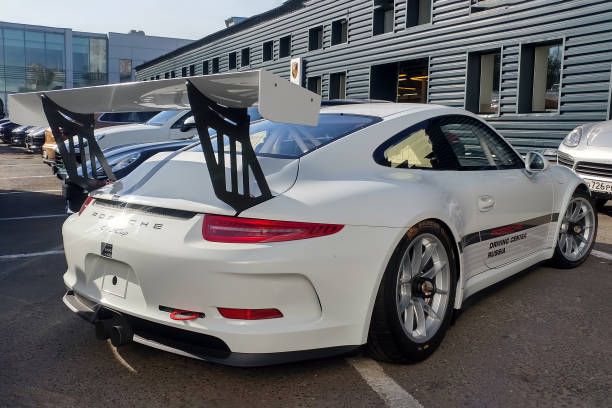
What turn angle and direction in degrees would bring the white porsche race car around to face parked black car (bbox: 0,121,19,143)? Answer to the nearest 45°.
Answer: approximately 90° to its left

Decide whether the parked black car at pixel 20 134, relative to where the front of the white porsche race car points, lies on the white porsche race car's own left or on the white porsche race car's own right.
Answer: on the white porsche race car's own left

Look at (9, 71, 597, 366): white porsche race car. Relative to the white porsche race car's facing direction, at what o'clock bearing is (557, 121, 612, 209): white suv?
The white suv is roughly at 12 o'clock from the white porsche race car.

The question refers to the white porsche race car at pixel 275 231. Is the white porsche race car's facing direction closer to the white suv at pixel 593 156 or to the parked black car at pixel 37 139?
the white suv

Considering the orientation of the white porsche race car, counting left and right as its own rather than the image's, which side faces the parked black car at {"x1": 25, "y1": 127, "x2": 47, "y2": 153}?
left

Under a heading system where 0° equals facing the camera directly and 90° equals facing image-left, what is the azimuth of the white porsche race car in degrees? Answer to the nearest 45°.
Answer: approximately 225°
